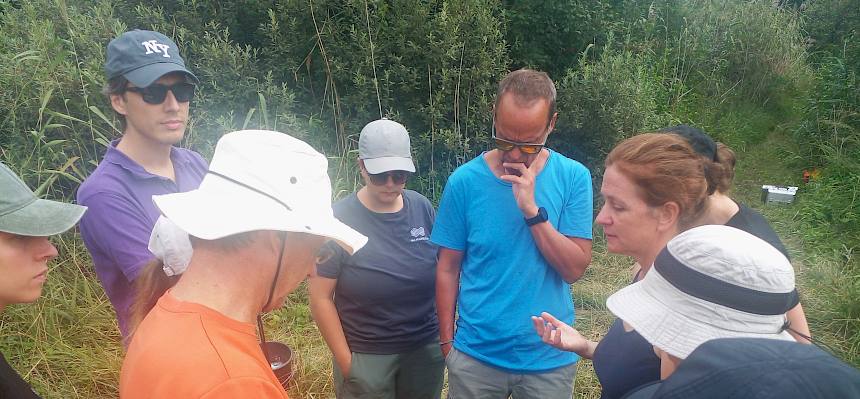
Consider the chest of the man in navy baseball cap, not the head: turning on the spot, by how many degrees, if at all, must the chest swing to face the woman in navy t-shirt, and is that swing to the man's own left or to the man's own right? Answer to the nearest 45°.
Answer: approximately 45° to the man's own left

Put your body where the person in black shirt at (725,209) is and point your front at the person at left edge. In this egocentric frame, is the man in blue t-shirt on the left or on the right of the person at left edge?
right

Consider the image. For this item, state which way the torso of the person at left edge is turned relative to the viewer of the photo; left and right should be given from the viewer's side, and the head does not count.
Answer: facing to the right of the viewer

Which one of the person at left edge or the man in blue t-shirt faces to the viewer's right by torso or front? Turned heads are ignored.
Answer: the person at left edge

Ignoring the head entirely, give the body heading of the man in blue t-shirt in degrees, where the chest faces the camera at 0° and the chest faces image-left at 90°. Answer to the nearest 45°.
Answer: approximately 0°

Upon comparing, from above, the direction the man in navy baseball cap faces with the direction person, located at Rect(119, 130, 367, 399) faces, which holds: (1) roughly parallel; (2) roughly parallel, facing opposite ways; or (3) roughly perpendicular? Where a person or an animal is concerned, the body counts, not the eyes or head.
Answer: roughly perpendicular

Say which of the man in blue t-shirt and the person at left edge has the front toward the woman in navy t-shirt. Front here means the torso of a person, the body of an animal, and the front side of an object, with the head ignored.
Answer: the person at left edge

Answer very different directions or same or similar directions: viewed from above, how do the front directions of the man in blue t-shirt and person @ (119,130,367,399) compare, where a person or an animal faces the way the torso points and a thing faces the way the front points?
very different directions

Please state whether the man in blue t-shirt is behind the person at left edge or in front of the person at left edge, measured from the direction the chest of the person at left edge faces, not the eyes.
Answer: in front

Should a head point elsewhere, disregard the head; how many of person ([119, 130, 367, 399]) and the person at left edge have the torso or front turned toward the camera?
0

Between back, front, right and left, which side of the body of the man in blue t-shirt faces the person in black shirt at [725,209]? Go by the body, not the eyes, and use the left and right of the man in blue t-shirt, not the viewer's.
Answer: left

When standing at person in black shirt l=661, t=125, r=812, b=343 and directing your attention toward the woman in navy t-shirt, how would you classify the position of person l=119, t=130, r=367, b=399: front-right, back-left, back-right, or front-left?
front-left

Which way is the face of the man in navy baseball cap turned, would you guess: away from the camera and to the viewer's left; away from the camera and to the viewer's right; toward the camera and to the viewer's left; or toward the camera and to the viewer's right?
toward the camera and to the viewer's right

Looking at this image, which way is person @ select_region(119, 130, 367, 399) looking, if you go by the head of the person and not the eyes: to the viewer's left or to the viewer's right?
to the viewer's right

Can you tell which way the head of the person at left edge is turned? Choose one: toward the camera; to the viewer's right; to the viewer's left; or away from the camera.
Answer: to the viewer's right

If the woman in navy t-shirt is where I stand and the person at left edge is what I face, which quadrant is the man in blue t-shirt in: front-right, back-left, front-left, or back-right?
back-left
